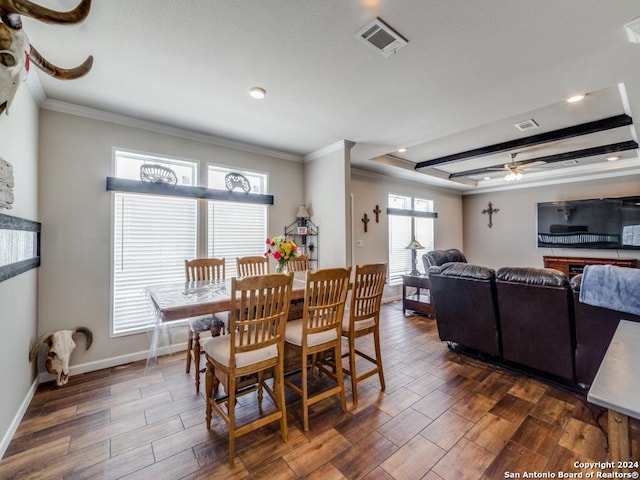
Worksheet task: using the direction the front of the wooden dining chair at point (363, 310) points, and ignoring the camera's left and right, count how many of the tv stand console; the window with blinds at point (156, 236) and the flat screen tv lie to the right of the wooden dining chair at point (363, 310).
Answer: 2

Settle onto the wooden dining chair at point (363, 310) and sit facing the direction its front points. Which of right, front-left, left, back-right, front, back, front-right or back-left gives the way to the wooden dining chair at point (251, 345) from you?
left

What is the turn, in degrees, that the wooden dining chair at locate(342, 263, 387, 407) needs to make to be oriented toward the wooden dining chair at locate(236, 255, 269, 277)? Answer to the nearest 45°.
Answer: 0° — it already faces it

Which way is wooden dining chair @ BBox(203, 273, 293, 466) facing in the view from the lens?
facing away from the viewer and to the left of the viewer

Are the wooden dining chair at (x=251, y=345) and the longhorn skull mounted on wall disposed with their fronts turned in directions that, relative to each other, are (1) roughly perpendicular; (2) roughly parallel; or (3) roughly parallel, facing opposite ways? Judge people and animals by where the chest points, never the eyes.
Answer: roughly perpendicular

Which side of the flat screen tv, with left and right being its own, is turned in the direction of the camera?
front

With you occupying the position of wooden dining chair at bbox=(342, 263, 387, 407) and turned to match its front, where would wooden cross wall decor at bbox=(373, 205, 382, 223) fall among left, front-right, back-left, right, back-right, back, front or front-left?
front-right

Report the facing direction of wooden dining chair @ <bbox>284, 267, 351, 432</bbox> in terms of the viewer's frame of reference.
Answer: facing away from the viewer and to the left of the viewer

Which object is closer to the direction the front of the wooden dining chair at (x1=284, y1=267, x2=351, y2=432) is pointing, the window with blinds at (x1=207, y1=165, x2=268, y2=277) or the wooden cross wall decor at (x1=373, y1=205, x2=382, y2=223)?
the window with blinds

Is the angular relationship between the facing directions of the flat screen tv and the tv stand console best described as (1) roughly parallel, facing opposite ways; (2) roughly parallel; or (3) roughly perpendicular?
roughly parallel

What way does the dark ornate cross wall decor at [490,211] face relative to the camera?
toward the camera

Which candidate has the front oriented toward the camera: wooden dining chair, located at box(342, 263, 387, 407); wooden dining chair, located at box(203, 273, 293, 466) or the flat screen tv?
the flat screen tv

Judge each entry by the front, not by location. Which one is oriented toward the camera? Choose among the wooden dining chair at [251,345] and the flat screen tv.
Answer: the flat screen tv

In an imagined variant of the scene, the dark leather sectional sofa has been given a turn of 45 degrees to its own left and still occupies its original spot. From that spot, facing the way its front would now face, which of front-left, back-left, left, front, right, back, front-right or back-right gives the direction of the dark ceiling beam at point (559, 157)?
front

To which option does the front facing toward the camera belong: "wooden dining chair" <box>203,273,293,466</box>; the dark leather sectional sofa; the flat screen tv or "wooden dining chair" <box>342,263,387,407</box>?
the flat screen tv

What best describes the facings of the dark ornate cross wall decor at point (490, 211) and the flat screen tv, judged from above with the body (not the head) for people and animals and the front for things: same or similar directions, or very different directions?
same or similar directions

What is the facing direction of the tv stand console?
toward the camera
